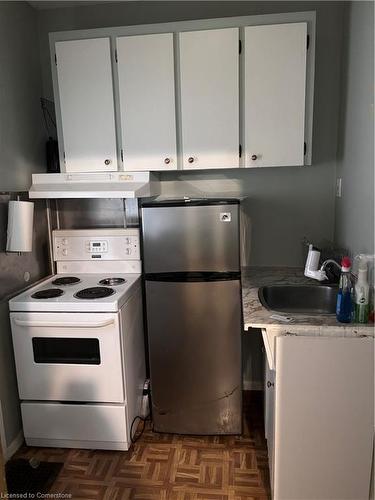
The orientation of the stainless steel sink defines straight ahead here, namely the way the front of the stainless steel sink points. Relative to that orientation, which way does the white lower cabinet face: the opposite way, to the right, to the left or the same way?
the same way

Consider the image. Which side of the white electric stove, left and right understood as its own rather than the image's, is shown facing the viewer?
front

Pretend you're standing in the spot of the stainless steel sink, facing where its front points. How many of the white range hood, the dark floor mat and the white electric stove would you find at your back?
0

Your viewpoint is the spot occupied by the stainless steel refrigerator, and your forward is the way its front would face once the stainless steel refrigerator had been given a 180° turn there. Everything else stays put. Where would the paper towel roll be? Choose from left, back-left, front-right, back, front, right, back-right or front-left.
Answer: left

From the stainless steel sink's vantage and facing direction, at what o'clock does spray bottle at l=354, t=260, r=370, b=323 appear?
The spray bottle is roughly at 8 o'clock from the stainless steel sink.

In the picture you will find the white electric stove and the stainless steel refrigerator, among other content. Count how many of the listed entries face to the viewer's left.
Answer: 0

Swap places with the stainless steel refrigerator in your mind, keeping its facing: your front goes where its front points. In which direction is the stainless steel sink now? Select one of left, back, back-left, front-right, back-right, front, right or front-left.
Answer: left

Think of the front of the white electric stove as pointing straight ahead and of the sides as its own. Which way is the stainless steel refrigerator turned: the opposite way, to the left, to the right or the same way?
the same way

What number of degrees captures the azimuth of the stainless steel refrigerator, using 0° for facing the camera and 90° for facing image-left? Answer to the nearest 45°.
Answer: approximately 0°

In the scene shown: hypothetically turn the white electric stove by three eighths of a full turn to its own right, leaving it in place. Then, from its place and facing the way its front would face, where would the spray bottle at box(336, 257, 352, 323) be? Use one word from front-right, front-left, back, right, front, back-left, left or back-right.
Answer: back

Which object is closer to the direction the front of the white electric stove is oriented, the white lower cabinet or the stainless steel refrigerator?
the white lower cabinet
